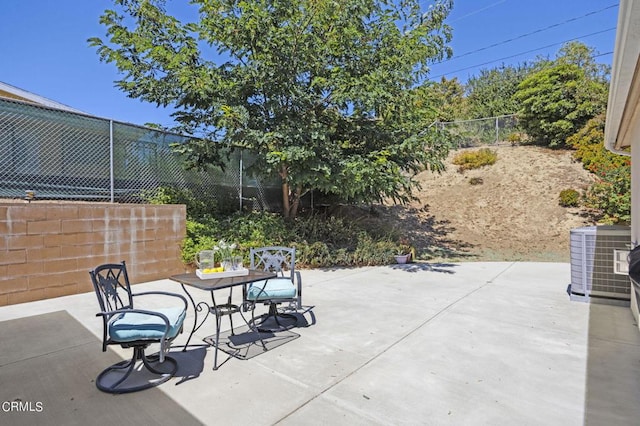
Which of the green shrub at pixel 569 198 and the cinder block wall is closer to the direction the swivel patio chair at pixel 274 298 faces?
the cinder block wall

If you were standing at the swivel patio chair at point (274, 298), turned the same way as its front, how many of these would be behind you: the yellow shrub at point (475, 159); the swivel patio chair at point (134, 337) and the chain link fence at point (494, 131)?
2

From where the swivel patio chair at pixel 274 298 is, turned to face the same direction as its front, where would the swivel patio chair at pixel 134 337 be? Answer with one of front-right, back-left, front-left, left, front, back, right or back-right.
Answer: front

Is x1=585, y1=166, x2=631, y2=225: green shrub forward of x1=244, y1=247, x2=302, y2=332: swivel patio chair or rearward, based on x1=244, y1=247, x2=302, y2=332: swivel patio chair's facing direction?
rearward

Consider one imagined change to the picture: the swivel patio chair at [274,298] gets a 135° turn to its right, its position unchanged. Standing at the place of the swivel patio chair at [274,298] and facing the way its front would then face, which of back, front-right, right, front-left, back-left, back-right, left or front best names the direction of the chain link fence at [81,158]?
front-left

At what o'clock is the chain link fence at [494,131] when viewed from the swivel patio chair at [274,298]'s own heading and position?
The chain link fence is roughly at 6 o'clock from the swivel patio chair.

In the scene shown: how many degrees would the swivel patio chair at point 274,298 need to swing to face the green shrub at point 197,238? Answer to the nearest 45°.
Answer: approximately 90° to its right

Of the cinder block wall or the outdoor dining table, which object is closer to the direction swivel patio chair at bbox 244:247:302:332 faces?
the outdoor dining table

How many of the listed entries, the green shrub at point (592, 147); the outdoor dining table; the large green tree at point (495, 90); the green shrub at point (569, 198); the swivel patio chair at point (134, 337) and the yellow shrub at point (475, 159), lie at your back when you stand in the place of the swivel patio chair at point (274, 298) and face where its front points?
4

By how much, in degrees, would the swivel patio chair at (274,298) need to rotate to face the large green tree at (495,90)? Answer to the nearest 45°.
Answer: approximately 180°

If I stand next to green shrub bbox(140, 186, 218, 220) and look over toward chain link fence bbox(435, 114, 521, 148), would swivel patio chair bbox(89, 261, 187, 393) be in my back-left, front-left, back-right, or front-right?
back-right

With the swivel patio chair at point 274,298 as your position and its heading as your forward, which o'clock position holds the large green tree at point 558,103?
The large green tree is roughly at 6 o'clock from the swivel patio chair.

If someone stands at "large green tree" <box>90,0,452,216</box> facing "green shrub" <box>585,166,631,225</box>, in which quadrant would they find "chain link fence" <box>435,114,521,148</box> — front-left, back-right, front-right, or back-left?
front-left

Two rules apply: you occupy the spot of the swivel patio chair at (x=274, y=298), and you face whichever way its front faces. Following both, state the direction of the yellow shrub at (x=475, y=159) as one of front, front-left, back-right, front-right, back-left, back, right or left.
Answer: back

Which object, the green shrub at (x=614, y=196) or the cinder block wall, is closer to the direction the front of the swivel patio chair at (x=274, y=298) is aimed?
the cinder block wall
